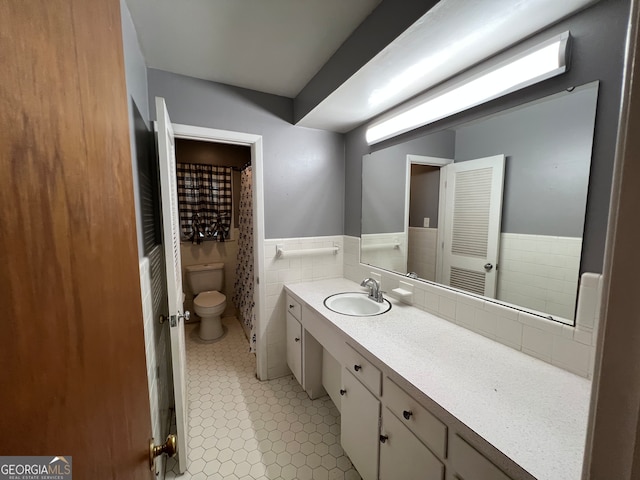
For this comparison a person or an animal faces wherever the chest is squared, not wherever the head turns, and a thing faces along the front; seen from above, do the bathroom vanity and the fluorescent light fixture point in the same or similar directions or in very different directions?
same or similar directions

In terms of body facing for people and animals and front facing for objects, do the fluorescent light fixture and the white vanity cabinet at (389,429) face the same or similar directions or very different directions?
same or similar directions

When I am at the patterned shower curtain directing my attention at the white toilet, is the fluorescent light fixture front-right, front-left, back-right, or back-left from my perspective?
back-left

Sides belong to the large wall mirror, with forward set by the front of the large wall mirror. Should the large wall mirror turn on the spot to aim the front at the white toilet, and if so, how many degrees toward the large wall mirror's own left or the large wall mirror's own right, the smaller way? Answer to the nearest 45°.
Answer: approximately 45° to the large wall mirror's own right

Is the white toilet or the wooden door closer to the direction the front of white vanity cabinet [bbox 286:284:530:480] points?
the wooden door

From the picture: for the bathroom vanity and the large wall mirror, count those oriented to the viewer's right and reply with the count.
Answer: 0

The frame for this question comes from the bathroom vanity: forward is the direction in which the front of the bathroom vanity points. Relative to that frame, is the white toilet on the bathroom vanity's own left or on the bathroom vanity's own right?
on the bathroom vanity's own right

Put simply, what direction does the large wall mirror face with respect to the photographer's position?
facing the viewer and to the left of the viewer

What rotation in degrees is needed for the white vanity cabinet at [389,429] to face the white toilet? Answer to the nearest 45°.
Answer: approximately 90° to its right

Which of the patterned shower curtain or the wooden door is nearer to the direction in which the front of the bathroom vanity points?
the wooden door

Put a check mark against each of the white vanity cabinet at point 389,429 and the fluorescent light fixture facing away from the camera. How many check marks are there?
0

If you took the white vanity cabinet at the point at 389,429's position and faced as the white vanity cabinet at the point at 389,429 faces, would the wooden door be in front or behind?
in front

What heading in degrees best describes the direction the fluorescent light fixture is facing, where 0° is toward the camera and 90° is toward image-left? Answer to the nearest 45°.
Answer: approximately 45°
